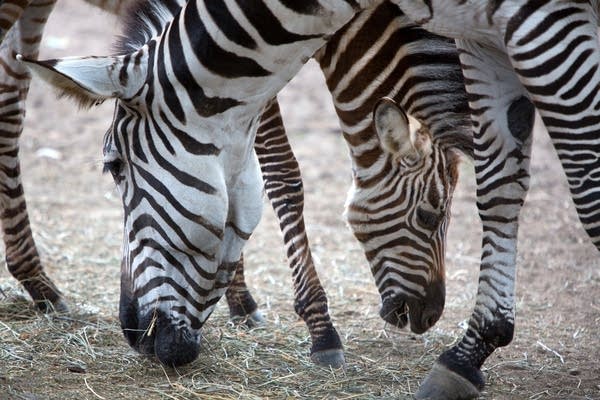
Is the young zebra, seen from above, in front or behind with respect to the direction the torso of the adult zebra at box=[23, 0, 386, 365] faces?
behind

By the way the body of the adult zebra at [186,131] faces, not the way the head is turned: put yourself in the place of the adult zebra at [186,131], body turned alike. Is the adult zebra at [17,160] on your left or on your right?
on your right

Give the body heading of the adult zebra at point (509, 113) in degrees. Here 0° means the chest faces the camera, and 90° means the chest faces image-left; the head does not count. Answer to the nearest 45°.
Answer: approximately 90°

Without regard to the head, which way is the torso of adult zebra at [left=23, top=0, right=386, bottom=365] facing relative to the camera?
to the viewer's left
